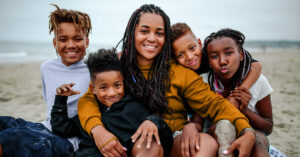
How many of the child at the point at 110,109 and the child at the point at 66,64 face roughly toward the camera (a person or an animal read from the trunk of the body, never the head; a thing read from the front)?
2

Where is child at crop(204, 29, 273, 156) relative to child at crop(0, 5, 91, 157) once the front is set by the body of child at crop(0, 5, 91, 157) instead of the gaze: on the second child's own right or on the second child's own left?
on the second child's own left

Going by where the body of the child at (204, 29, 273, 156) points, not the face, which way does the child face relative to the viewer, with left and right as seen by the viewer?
facing the viewer and to the left of the viewer

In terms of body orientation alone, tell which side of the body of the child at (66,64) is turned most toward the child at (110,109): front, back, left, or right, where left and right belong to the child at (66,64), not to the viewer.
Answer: front

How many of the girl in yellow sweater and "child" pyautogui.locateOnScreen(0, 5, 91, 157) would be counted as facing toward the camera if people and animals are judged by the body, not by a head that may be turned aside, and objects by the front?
2

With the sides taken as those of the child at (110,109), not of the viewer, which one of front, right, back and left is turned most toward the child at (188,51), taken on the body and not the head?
left

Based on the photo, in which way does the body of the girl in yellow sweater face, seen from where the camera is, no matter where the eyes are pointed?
toward the camera

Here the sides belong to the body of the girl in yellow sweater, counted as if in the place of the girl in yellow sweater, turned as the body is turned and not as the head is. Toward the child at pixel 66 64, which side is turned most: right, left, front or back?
right
